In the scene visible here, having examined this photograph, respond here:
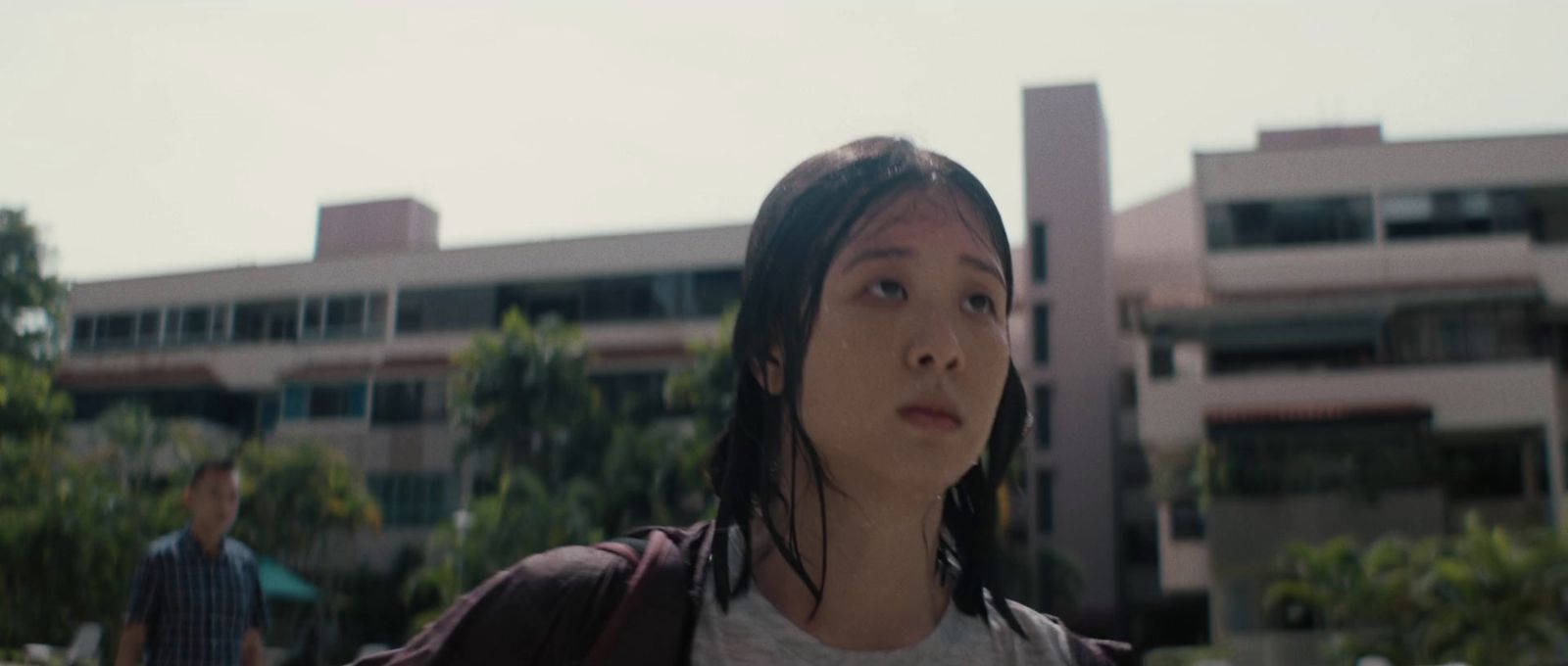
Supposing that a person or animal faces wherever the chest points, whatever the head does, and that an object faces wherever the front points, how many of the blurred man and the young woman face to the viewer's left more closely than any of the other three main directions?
0

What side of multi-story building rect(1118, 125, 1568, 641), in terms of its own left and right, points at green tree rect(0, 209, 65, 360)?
right

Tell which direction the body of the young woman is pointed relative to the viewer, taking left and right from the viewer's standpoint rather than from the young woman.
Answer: facing the viewer and to the right of the viewer

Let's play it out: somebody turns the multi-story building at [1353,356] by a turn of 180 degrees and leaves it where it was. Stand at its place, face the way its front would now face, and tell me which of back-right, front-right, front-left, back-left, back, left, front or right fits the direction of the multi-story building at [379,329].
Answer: left

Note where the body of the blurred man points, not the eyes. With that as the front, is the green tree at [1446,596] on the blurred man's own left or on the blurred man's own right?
on the blurred man's own left

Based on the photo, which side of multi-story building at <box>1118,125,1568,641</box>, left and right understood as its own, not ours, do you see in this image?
front

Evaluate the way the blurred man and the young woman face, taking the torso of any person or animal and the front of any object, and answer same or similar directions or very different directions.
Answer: same or similar directions

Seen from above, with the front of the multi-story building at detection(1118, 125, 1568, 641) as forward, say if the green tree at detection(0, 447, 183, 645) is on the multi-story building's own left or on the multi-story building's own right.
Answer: on the multi-story building's own right
